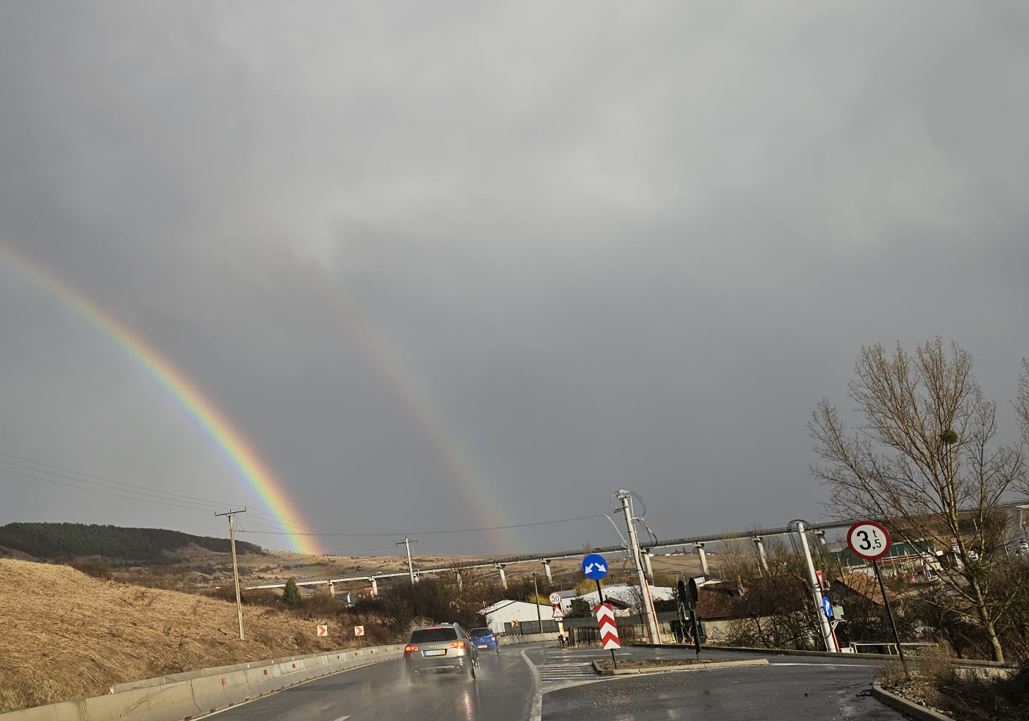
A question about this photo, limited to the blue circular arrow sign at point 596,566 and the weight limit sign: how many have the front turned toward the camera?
2

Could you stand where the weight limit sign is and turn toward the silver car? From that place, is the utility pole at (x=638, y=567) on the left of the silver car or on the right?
right

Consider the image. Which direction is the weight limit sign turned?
toward the camera

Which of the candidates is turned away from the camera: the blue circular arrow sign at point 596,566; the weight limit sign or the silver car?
the silver car

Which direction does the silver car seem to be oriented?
away from the camera

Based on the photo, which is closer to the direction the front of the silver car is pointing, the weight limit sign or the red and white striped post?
the red and white striped post

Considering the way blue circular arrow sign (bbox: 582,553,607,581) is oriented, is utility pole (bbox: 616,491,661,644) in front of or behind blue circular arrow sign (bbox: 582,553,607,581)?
behind

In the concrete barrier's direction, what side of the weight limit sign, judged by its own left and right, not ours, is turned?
right

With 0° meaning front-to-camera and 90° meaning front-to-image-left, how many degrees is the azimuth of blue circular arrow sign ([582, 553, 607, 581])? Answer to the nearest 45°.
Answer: approximately 0°

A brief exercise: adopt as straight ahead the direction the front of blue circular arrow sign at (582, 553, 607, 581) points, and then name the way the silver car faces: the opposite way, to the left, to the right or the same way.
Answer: the opposite way

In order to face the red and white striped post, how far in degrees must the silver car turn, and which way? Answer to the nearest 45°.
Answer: approximately 90° to its right

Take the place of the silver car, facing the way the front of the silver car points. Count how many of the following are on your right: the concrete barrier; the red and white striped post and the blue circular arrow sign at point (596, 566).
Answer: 2
